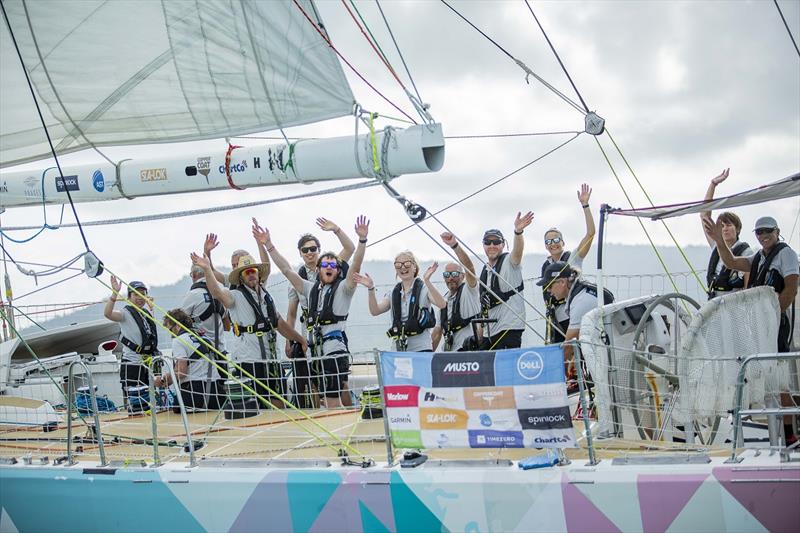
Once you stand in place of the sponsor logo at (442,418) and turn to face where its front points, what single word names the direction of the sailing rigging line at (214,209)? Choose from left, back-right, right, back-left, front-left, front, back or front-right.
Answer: back-right

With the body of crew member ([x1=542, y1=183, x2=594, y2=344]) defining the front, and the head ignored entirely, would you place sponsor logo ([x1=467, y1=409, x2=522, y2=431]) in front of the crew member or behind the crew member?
in front

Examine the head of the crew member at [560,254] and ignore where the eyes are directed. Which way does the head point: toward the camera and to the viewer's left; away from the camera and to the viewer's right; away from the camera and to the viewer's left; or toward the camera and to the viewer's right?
toward the camera and to the viewer's left

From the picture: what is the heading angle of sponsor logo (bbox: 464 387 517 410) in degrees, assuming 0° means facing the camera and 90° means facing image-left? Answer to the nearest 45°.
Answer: approximately 0°

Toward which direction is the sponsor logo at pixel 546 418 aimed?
toward the camera

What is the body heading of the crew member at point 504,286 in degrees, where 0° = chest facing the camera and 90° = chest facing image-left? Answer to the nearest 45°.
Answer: approximately 45°

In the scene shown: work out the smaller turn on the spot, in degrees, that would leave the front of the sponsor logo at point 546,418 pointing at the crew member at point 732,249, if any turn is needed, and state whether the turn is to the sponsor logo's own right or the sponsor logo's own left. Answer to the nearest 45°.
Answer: approximately 135° to the sponsor logo's own left

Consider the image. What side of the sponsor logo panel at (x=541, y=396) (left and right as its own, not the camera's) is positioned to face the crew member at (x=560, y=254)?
back

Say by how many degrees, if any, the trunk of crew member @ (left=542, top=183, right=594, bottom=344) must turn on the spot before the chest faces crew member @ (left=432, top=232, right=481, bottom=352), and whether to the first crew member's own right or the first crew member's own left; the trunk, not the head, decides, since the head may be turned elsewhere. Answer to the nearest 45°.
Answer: approximately 45° to the first crew member's own right

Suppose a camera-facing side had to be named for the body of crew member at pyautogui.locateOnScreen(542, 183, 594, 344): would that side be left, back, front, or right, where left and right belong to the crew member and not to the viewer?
front
